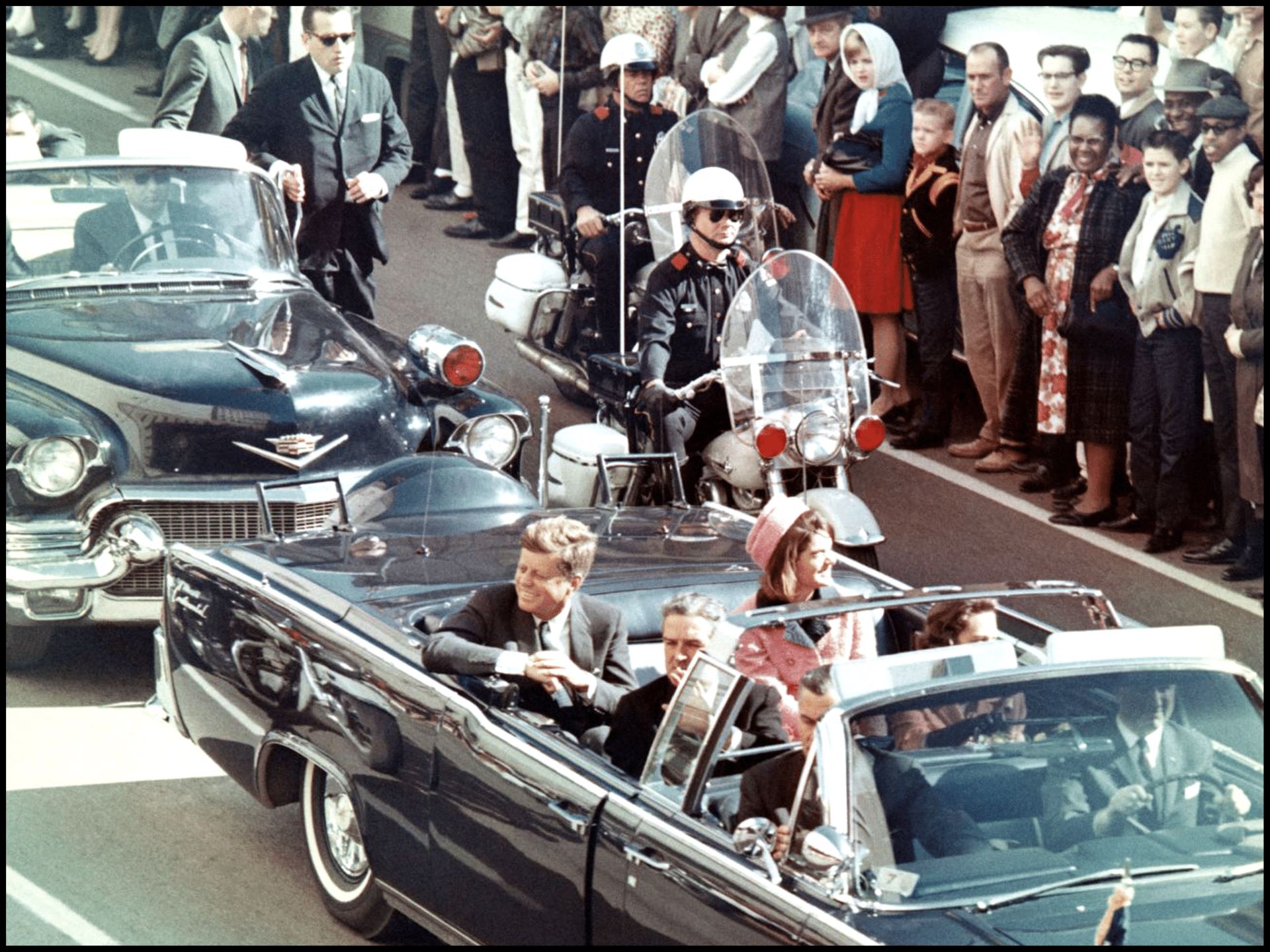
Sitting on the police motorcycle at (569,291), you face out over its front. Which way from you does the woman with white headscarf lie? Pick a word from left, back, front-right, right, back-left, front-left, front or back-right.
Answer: front-left

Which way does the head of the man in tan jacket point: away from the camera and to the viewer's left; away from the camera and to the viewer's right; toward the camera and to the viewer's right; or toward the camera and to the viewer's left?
toward the camera and to the viewer's left

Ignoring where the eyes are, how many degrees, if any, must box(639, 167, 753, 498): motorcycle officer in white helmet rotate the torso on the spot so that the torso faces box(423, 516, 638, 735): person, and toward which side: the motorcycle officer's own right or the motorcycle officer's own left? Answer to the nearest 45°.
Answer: approximately 45° to the motorcycle officer's own right

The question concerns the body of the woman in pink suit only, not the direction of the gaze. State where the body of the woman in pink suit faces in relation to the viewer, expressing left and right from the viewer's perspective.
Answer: facing the viewer and to the right of the viewer

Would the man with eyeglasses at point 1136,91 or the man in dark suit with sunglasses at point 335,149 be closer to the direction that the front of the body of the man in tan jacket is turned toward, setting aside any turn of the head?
the man in dark suit with sunglasses

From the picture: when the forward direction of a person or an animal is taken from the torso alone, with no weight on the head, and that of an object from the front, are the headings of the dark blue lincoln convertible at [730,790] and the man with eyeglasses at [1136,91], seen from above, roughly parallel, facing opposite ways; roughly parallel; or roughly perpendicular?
roughly perpendicular

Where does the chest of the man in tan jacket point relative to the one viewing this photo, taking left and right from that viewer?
facing the viewer and to the left of the viewer

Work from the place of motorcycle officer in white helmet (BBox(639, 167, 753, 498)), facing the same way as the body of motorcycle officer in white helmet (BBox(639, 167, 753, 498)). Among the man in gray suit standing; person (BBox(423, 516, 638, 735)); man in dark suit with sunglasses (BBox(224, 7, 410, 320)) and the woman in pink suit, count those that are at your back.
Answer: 2

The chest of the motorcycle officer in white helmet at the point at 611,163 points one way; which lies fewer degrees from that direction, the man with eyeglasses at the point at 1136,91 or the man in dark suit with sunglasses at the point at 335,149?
the man with eyeglasses

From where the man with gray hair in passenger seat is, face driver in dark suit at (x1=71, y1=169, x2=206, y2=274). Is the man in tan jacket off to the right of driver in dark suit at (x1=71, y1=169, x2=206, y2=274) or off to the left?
right

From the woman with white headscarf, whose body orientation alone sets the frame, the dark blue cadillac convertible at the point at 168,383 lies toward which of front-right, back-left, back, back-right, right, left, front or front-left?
front
